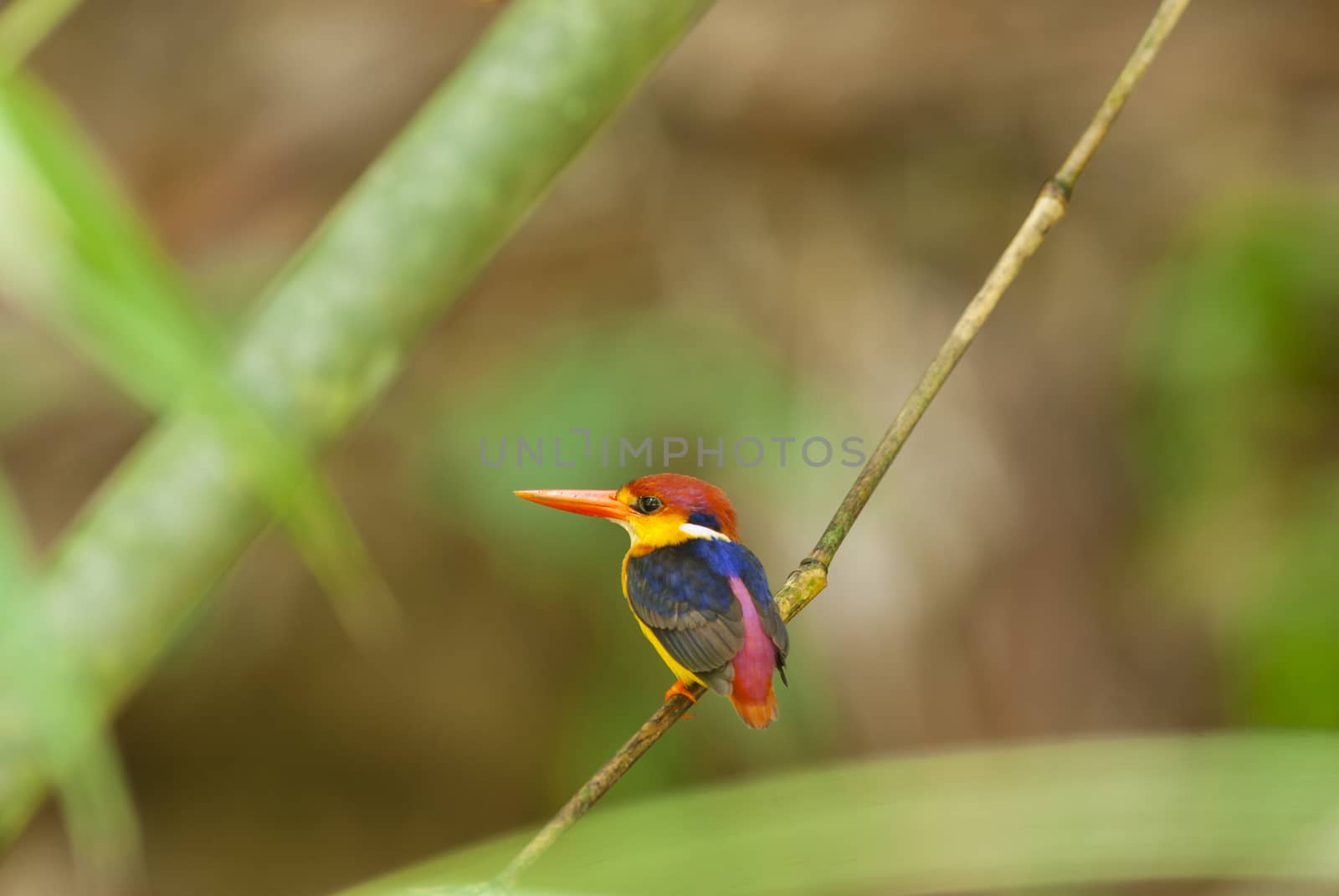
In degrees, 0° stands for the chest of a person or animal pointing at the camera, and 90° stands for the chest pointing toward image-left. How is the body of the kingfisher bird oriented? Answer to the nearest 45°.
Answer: approximately 135°
